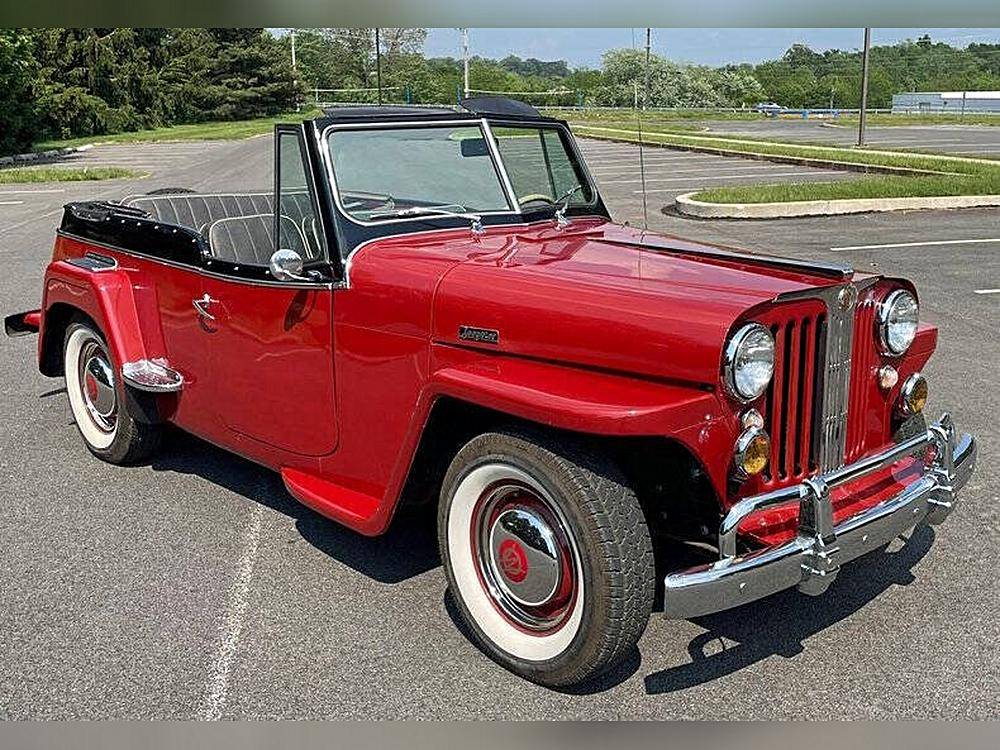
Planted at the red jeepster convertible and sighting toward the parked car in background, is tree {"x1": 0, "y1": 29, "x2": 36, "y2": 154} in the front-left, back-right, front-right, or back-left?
front-left

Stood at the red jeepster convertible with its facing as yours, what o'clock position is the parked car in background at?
The parked car in background is roughly at 8 o'clock from the red jeepster convertible.

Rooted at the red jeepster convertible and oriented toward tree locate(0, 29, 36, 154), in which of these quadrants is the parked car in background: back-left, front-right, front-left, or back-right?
front-right

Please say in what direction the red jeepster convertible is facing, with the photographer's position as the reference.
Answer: facing the viewer and to the right of the viewer

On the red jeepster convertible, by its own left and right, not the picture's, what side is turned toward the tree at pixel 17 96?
back

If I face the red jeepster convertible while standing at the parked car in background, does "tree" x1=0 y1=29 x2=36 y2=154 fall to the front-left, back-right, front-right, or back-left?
front-right
